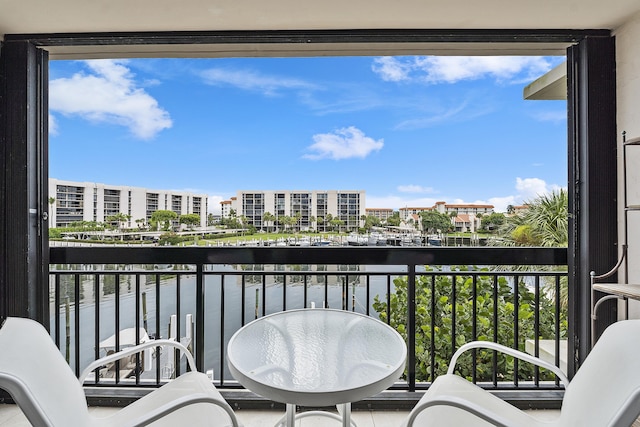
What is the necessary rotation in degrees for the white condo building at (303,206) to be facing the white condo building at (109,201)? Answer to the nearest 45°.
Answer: approximately 90° to its right

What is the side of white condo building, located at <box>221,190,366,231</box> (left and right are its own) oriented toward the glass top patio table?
front

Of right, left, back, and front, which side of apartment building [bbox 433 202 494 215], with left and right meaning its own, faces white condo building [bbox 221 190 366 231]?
right

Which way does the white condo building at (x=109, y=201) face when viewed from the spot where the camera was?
facing the viewer and to the right of the viewer

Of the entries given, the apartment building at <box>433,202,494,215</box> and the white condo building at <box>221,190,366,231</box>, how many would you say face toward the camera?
2

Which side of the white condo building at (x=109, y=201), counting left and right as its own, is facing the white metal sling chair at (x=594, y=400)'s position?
front

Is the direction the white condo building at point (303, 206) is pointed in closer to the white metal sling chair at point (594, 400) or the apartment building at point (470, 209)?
the white metal sling chair

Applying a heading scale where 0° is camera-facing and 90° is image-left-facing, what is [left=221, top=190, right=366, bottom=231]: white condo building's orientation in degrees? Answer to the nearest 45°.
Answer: approximately 0°
